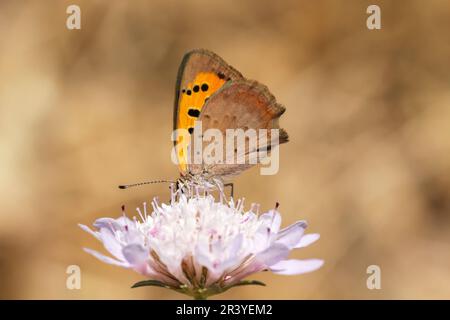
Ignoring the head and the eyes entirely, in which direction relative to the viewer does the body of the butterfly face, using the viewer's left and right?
facing to the left of the viewer
